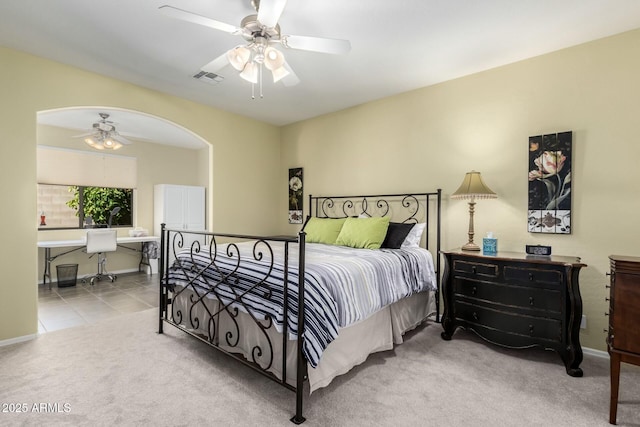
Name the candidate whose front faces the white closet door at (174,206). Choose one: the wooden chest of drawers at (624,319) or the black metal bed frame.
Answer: the wooden chest of drawers

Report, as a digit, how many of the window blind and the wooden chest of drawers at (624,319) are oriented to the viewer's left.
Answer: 1

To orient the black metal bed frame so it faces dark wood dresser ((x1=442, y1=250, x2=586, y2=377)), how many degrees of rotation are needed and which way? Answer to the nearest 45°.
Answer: approximately 135° to its left

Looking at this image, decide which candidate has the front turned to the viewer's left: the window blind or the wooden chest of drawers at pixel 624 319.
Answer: the wooden chest of drawers

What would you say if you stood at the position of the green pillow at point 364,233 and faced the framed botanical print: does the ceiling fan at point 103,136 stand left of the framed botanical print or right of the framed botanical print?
left

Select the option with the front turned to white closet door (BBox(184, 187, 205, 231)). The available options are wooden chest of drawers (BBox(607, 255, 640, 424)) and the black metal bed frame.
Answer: the wooden chest of drawers

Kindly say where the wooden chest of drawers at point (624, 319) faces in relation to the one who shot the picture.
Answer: facing to the left of the viewer

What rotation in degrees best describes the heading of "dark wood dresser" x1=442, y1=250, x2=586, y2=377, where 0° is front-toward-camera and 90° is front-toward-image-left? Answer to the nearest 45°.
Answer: approximately 45°
